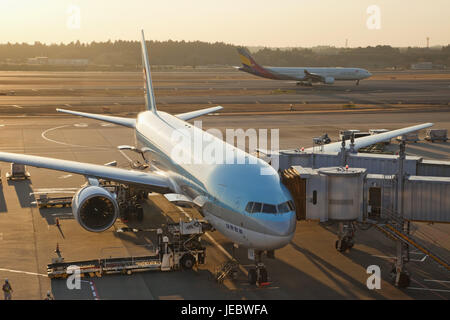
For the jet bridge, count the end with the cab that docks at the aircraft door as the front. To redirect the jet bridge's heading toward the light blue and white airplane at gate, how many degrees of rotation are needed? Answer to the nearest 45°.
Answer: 0° — it already faces it

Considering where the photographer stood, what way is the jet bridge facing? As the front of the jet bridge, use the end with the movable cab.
facing to the left of the viewer

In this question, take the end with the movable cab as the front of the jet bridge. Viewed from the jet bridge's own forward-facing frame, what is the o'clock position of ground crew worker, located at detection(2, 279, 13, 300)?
The ground crew worker is roughly at 11 o'clock from the jet bridge.
